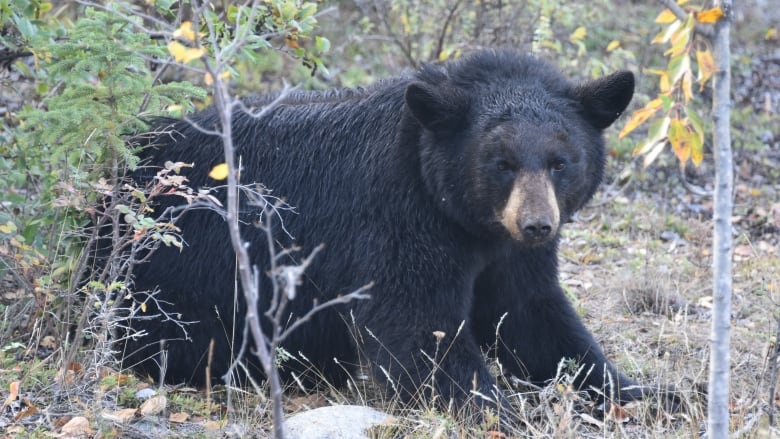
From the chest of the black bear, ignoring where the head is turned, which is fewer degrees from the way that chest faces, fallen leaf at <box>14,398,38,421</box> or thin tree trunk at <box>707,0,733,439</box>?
the thin tree trunk

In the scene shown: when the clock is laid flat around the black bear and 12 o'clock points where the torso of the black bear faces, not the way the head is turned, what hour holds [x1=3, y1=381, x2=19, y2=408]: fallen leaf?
The fallen leaf is roughly at 4 o'clock from the black bear.

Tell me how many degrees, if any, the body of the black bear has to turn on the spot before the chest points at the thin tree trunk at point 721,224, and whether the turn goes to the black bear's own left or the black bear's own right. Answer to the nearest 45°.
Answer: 0° — it already faces it

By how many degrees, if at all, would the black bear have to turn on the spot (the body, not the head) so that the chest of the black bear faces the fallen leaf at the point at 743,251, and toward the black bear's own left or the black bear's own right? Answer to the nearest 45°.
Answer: approximately 90° to the black bear's own left

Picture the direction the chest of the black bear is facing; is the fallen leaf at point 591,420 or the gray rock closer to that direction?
the fallen leaf

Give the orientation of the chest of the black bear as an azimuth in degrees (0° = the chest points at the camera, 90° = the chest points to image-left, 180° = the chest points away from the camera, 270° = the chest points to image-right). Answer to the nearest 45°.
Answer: approximately 315°

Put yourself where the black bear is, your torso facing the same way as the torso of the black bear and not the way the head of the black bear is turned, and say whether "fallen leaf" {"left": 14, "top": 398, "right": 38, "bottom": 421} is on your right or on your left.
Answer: on your right

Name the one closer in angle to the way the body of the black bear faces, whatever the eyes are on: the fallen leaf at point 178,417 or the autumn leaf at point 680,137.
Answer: the autumn leaf
